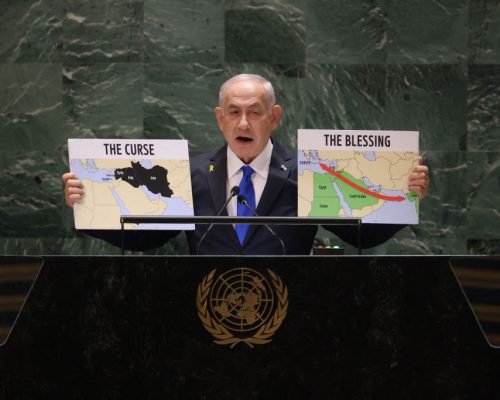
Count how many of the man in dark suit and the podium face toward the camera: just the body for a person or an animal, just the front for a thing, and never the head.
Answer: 2

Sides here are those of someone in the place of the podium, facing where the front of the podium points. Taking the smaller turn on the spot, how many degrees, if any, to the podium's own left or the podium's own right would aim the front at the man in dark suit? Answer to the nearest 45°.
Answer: approximately 180°

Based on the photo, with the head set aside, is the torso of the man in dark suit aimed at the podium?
yes

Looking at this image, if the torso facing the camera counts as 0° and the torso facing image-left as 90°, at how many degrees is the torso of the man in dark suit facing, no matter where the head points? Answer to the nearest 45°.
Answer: approximately 0°

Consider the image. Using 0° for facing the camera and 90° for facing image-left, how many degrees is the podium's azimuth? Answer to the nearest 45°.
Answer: approximately 0°
